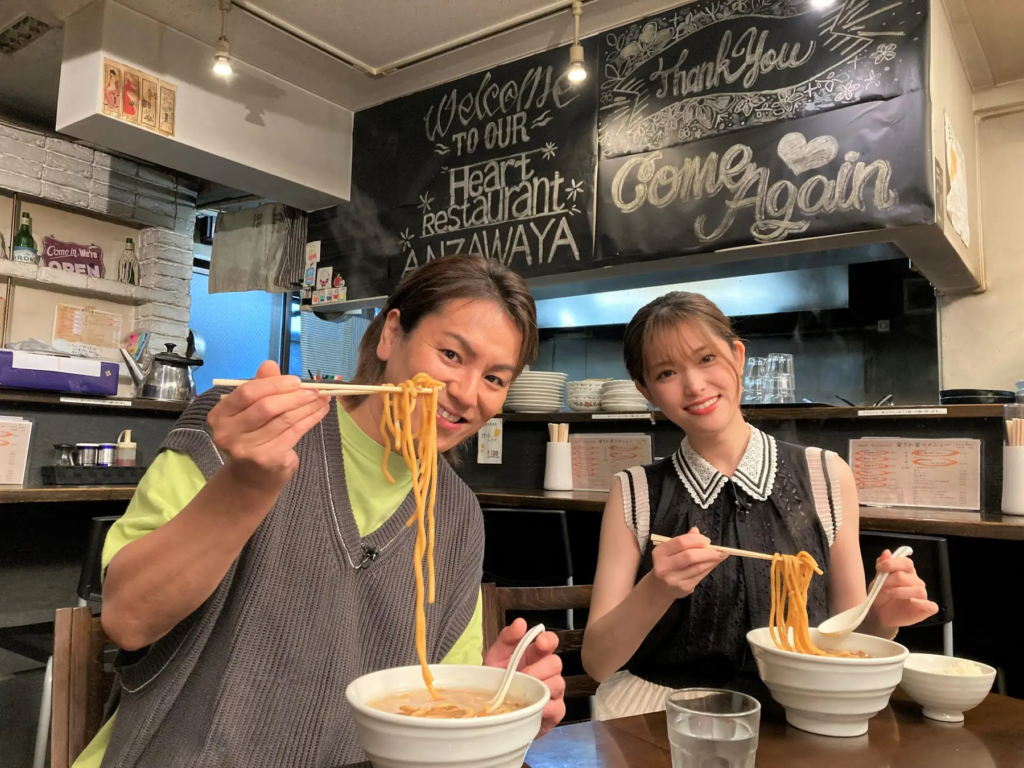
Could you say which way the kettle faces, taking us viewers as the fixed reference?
facing to the left of the viewer

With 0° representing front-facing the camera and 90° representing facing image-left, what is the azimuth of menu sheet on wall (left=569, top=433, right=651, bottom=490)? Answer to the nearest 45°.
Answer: approximately 0°

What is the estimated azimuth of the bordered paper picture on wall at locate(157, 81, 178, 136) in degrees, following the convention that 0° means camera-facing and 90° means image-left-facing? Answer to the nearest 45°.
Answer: approximately 315°

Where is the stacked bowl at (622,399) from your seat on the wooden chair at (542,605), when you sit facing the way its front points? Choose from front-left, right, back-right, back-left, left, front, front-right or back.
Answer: back

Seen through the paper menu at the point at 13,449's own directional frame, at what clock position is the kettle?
The kettle is roughly at 8 o'clock from the paper menu.

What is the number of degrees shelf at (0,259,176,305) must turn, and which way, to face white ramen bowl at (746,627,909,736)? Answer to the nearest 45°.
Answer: approximately 45° to its right

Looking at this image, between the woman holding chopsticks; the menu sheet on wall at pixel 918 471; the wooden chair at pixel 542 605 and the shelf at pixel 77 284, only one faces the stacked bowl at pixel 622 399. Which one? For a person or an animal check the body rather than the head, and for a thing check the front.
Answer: the shelf

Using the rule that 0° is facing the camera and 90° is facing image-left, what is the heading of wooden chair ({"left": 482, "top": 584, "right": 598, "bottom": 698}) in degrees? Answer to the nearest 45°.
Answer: approximately 0°

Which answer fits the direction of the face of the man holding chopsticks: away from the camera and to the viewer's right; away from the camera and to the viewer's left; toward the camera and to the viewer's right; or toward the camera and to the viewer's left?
toward the camera and to the viewer's right

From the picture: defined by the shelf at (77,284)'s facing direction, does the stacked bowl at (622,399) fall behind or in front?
in front
